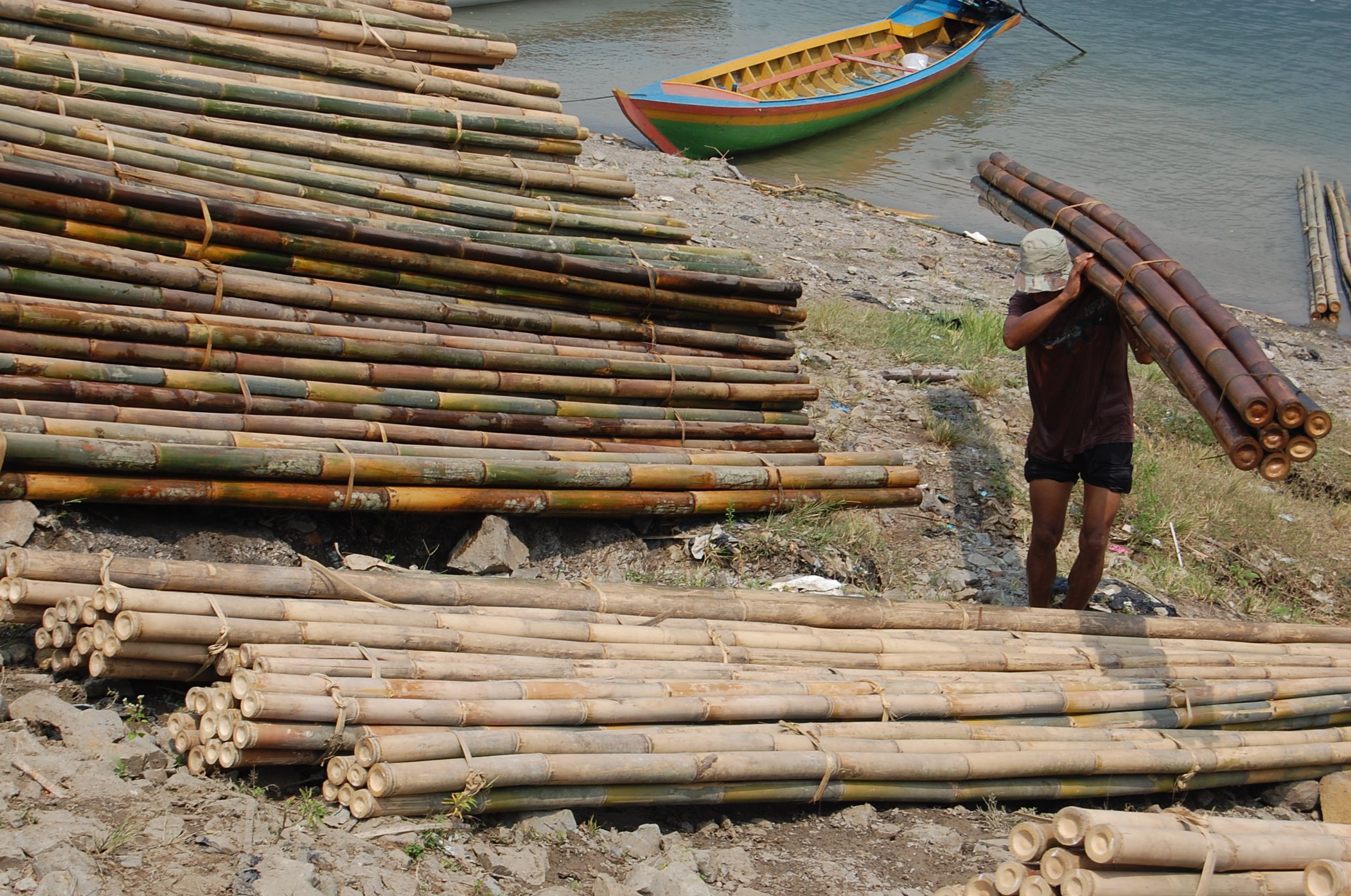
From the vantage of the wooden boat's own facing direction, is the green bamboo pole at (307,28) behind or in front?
in front

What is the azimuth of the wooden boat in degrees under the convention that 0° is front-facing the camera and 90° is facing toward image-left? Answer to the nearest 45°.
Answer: approximately 45°

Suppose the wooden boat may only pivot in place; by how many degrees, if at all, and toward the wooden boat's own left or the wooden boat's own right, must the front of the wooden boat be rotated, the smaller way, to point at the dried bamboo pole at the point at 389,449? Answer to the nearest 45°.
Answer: approximately 45° to the wooden boat's own left

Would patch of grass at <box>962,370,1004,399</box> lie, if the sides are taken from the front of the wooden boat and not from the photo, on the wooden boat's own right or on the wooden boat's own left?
on the wooden boat's own left

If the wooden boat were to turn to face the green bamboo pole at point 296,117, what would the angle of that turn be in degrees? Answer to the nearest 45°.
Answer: approximately 45° to its left

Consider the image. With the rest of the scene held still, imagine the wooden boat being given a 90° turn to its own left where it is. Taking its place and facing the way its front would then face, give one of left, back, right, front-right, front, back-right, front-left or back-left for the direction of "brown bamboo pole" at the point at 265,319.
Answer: front-right

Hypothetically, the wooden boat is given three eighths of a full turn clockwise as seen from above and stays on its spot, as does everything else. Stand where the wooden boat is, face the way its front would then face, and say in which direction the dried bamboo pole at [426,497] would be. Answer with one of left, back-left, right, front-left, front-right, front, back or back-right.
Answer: back

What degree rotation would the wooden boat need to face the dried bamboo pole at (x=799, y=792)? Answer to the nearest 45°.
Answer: approximately 45° to its left

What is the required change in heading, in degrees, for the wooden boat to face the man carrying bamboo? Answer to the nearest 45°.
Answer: approximately 45° to its left

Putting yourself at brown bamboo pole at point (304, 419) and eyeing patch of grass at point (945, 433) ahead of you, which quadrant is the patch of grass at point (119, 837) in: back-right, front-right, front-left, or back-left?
back-right
